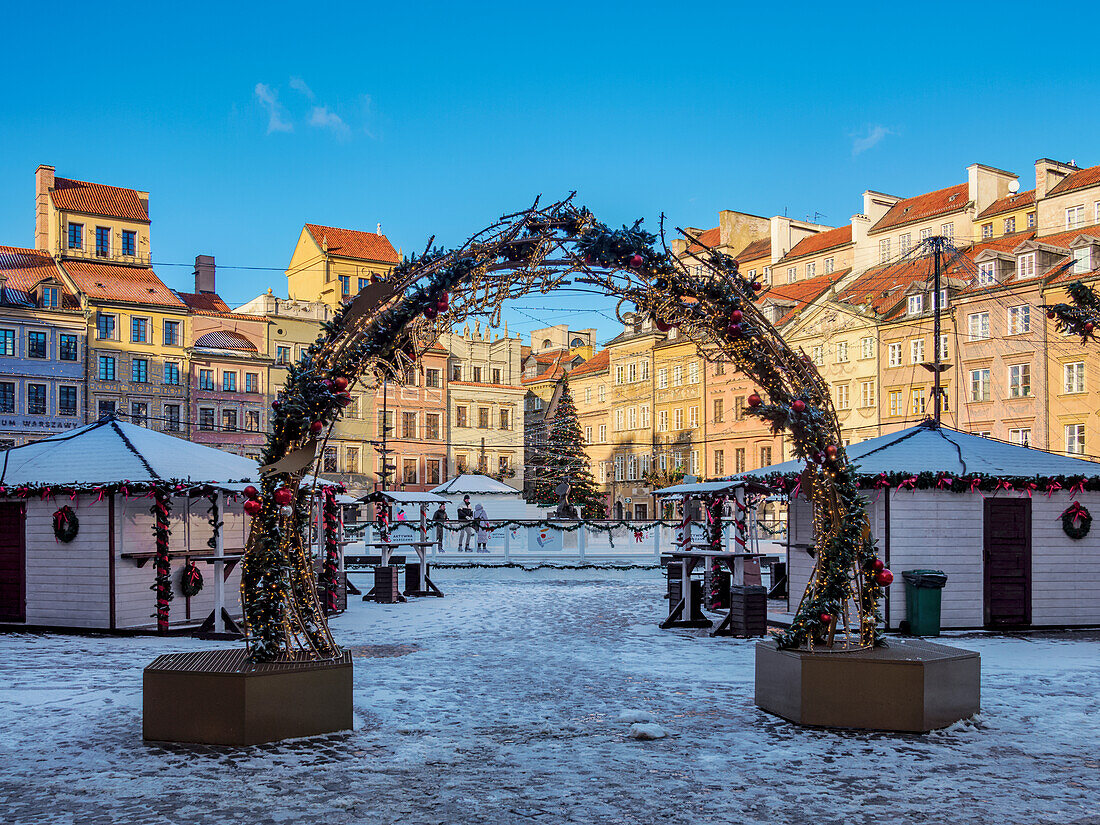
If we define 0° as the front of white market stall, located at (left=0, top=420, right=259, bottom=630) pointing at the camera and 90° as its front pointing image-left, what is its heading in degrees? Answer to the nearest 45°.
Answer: approximately 315°

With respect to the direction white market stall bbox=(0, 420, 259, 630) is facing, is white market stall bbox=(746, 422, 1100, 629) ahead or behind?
ahead

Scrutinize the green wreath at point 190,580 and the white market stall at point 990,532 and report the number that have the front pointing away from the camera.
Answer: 0

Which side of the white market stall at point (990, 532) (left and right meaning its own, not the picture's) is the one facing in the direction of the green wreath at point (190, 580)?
right

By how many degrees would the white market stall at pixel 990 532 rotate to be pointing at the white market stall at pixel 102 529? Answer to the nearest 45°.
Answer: approximately 90° to its right

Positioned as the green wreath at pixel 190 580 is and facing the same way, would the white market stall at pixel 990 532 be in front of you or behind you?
in front

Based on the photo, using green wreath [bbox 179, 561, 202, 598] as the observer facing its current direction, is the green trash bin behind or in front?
in front

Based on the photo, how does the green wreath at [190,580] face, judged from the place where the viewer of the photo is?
facing the viewer and to the right of the viewer

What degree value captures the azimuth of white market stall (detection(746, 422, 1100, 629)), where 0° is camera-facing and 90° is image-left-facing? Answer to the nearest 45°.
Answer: approximately 0°

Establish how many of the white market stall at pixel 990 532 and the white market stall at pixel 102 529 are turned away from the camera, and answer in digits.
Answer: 0
